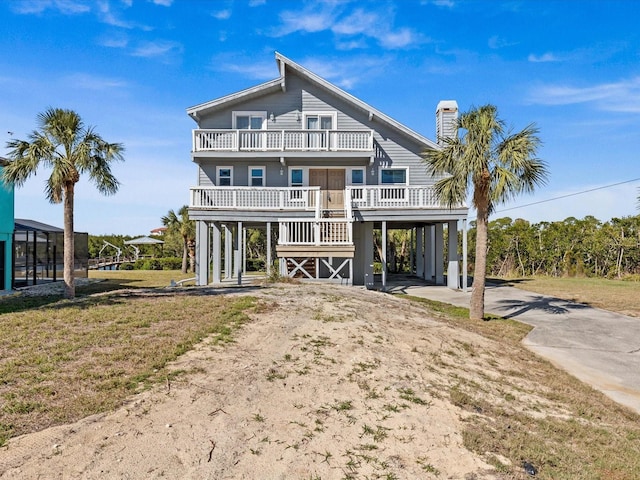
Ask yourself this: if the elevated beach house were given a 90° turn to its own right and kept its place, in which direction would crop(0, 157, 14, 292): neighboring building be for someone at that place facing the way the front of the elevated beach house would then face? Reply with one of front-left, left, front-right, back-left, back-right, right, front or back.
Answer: front

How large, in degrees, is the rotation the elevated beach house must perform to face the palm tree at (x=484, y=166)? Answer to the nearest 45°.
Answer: approximately 45° to its left

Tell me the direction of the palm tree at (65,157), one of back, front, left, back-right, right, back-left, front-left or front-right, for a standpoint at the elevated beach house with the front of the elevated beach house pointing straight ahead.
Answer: front-right

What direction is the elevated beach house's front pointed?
toward the camera

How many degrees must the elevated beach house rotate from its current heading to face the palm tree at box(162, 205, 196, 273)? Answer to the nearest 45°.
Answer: approximately 135° to its right

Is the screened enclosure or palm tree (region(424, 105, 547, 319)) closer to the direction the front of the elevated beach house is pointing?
the palm tree

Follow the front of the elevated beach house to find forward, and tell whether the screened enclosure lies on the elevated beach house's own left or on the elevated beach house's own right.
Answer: on the elevated beach house's own right
